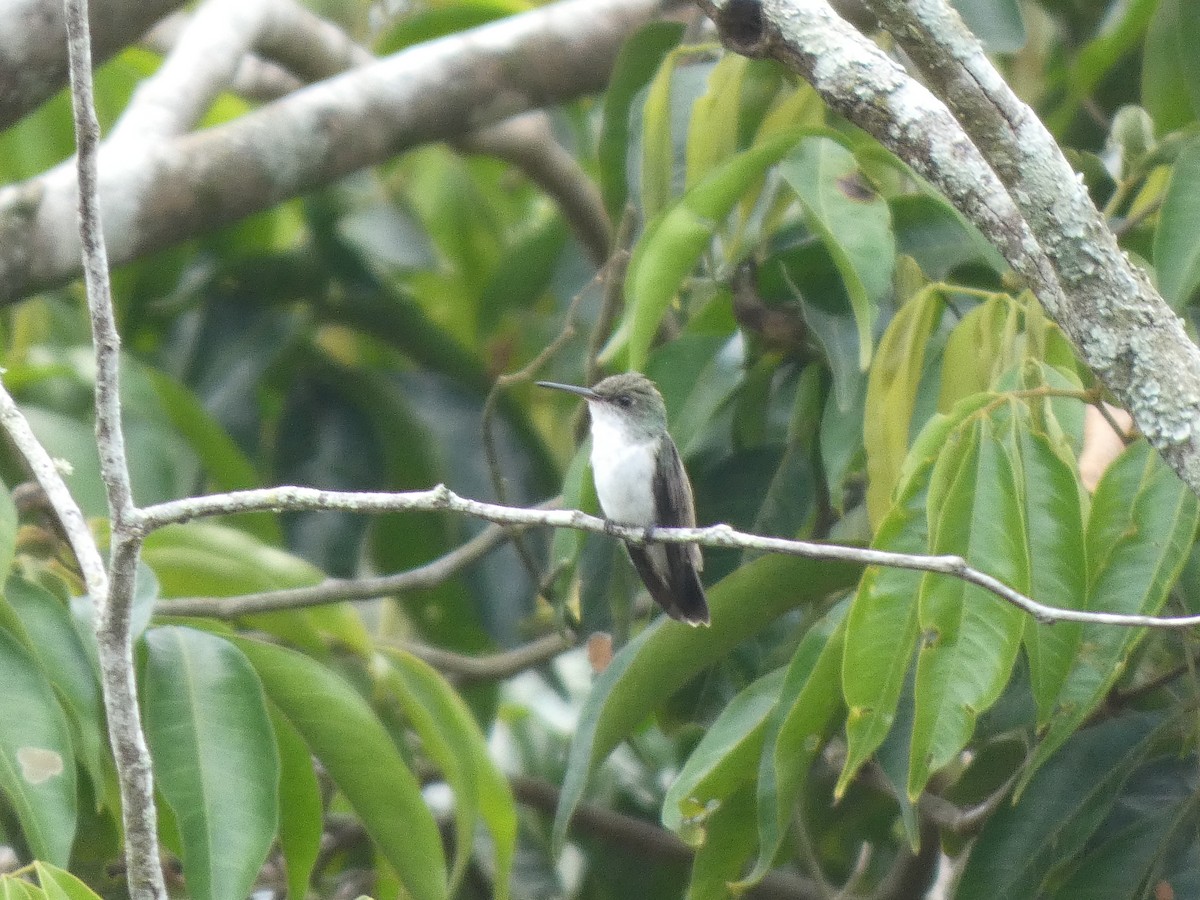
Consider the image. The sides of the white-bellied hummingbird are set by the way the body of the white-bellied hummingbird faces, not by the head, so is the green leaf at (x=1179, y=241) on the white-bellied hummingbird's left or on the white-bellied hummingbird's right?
on the white-bellied hummingbird's left

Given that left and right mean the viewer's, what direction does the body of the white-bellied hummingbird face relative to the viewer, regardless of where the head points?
facing the viewer and to the left of the viewer

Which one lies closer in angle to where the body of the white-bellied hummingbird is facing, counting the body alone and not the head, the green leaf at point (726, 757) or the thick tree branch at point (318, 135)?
the green leaf

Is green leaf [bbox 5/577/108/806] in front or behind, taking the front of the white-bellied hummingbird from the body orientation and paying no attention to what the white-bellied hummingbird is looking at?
in front

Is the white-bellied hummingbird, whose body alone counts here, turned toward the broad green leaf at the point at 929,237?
no

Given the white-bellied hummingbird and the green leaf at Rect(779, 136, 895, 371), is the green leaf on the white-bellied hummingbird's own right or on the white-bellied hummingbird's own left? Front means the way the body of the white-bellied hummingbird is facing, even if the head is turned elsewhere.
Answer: on the white-bellied hummingbird's own left

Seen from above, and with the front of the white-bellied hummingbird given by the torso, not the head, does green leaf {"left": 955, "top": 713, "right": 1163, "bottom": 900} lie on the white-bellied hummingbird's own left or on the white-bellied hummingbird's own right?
on the white-bellied hummingbird's own left

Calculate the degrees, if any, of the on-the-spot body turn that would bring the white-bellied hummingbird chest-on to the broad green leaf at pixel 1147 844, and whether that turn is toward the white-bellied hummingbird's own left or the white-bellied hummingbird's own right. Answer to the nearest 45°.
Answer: approximately 90° to the white-bellied hummingbird's own left

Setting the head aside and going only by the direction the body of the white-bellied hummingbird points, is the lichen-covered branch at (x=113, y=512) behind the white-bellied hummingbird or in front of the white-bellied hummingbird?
in front
